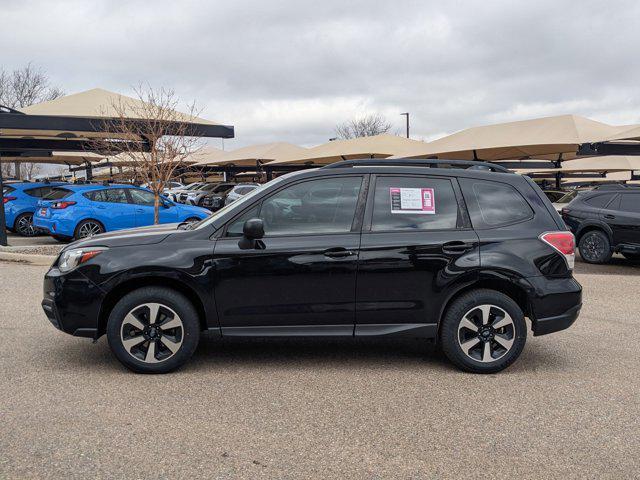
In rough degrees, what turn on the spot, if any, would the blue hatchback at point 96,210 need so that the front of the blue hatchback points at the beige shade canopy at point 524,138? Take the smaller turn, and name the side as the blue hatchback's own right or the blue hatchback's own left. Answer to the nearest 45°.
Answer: approximately 45° to the blue hatchback's own right

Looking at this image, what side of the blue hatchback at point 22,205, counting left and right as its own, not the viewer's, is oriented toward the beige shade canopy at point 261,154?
front

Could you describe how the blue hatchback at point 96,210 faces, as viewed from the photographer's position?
facing away from the viewer and to the right of the viewer

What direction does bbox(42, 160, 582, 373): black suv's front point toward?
to the viewer's left

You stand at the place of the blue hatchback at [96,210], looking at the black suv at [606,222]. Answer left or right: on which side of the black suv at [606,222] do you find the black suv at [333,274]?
right
